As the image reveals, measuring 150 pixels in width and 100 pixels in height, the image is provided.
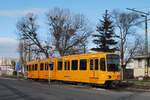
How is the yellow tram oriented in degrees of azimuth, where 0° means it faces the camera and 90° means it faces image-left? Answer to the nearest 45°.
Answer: approximately 315°
